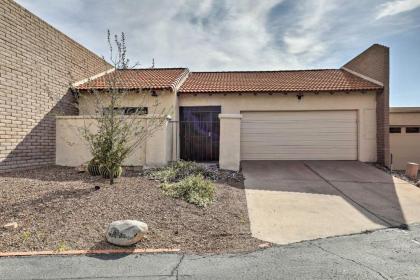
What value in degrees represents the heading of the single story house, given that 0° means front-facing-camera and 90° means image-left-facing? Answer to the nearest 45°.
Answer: approximately 0°

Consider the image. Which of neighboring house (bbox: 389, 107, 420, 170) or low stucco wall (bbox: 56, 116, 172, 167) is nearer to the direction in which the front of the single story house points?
the low stucco wall

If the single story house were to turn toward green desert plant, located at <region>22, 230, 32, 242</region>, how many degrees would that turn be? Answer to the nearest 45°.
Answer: approximately 45° to its right

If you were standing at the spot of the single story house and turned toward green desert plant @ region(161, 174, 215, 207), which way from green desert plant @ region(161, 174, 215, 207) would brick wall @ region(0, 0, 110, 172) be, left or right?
right

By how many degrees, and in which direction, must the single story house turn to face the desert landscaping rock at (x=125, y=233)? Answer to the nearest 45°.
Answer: approximately 45° to its right

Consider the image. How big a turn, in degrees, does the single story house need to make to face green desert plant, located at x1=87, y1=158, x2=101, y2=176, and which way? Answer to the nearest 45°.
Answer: approximately 45° to its right

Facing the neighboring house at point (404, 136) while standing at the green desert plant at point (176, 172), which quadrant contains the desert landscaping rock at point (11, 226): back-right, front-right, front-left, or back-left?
back-right

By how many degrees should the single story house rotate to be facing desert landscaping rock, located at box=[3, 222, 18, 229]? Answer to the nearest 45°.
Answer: approximately 45° to its right

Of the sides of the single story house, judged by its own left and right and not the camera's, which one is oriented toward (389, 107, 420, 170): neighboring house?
left

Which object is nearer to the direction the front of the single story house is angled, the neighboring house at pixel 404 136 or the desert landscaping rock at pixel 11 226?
the desert landscaping rock

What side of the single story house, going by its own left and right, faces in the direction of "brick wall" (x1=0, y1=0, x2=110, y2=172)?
right

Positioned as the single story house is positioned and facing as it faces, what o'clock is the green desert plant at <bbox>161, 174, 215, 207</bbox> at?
The green desert plant is roughly at 1 o'clock from the single story house.

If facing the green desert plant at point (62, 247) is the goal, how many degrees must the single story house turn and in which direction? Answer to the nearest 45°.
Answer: approximately 45° to its right
